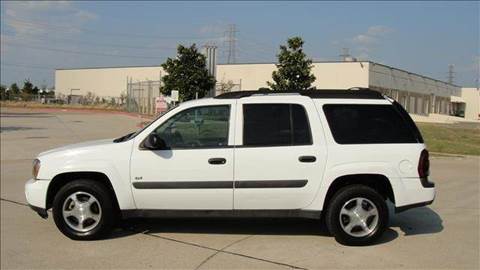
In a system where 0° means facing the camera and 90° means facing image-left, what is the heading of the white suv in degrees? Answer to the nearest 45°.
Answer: approximately 90°

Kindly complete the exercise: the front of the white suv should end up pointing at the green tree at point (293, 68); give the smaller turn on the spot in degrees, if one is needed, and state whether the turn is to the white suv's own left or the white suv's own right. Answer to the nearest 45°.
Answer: approximately 90° to the white suv's own right

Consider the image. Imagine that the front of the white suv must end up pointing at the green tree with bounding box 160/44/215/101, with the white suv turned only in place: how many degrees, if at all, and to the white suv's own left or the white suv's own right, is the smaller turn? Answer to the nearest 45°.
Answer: approximately 90° to the white suv's own right
